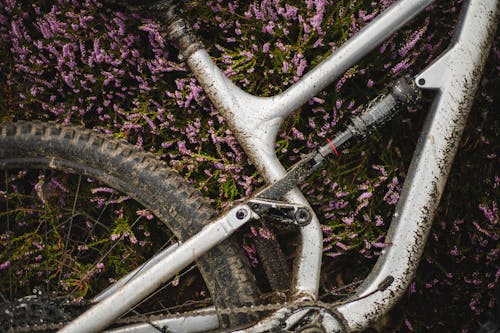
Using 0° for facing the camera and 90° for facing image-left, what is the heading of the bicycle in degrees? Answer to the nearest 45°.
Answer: approximately 270°
